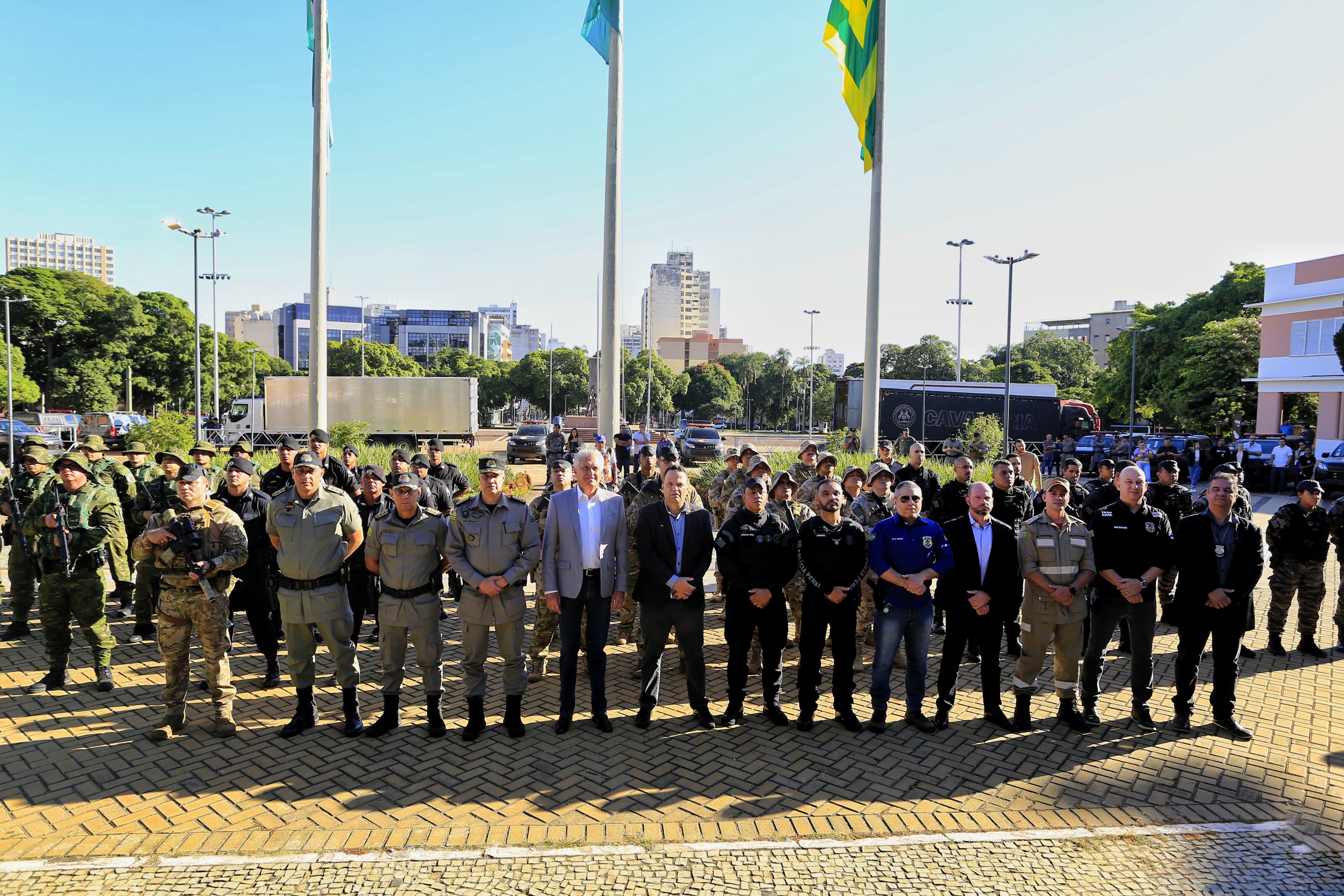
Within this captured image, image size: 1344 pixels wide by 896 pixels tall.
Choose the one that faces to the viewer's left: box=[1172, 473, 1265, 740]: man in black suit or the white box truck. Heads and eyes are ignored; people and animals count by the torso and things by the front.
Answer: the white box truck

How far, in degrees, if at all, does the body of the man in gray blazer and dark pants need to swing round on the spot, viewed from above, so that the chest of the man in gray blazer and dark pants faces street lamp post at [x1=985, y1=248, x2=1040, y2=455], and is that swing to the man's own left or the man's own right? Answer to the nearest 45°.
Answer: approximately 135° to the man's own left

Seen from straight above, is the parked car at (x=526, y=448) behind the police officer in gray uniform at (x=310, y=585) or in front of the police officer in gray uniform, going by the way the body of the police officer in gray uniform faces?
behind

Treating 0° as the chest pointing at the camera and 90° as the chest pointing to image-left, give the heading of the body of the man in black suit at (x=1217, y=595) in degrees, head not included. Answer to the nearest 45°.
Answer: approximately 0°

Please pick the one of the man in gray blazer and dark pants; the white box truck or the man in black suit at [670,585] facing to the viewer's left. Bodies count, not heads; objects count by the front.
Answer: the white box truck

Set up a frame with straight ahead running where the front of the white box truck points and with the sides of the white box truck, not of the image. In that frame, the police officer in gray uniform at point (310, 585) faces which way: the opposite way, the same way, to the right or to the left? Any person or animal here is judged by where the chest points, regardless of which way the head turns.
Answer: to the left

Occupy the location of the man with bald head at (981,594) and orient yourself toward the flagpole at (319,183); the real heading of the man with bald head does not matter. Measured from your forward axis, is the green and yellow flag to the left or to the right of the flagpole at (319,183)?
right

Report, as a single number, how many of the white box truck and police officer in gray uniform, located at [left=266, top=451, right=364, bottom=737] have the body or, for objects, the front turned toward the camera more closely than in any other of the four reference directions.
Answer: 1

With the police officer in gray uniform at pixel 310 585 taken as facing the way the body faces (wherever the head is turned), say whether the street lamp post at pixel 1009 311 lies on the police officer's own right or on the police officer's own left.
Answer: on the police officer's own left

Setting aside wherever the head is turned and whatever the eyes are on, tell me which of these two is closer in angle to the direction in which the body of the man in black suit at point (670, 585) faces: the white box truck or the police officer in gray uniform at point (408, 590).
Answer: the police officer in gray uniform

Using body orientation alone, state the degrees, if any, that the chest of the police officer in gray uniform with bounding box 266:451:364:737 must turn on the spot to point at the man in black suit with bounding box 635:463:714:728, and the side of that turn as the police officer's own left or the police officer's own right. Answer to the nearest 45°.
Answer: approximately 90° to the police officer's own left
